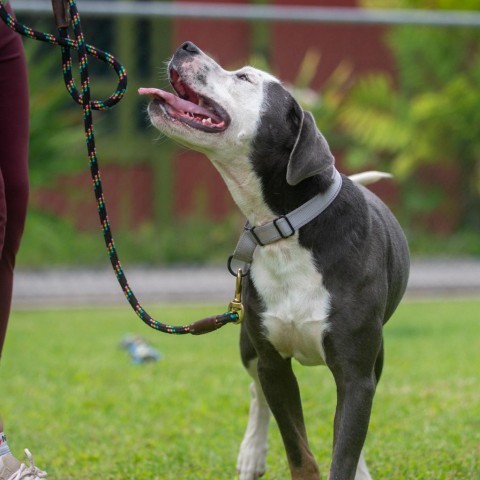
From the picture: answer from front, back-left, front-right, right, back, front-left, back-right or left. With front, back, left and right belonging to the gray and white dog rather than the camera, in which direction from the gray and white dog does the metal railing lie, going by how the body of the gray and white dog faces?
back-right

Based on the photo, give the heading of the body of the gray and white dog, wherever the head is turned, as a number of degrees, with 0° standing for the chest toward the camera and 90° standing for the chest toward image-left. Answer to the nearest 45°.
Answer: approximately 45°
